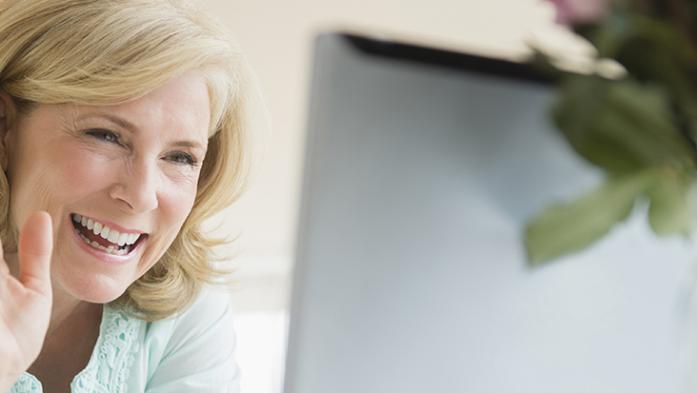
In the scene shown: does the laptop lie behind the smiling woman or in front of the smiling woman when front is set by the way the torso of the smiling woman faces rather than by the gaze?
in front

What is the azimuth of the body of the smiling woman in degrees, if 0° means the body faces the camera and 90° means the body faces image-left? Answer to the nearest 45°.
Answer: approximately 315°

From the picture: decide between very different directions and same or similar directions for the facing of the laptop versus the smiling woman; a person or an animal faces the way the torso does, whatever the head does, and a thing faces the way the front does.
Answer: very different directions

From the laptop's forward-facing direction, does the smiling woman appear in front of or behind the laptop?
in front

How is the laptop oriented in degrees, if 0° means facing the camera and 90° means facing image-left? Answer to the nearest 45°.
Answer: approximately 135°
